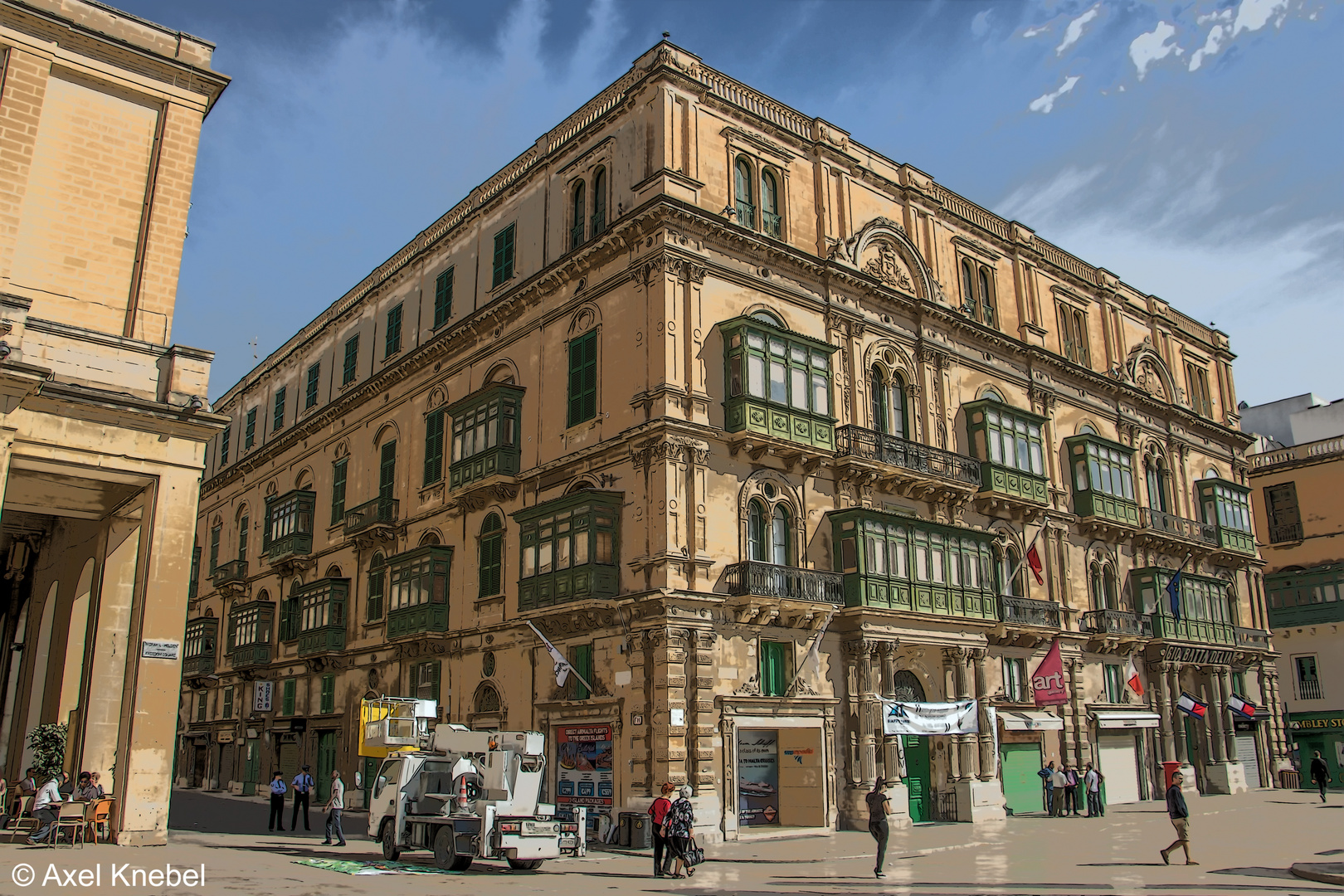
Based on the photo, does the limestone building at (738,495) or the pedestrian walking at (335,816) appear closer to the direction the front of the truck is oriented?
the pedestrian walking

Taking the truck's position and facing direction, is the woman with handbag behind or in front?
behind

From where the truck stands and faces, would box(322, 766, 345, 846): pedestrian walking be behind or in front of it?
in front

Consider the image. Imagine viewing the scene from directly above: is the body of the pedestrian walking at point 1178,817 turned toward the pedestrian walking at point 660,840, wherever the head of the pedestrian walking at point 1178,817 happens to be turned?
no

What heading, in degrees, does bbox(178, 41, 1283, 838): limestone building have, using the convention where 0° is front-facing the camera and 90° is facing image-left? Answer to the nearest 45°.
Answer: approximately 315°

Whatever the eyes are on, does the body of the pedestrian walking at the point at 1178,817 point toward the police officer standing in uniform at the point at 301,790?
no

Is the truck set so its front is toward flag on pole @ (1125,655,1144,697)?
no
